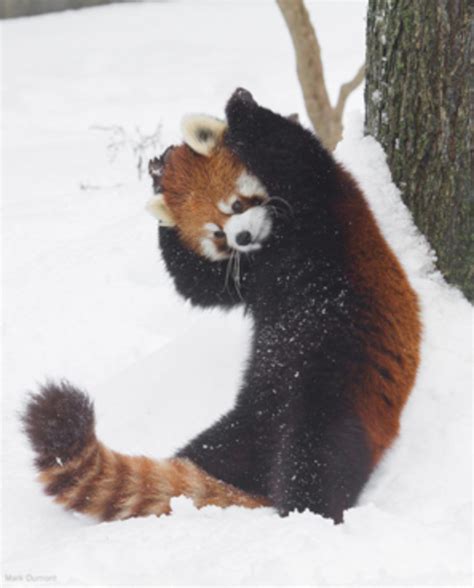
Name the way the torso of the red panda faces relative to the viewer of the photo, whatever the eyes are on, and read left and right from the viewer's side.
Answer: facing the viewer and to the left of the viewer

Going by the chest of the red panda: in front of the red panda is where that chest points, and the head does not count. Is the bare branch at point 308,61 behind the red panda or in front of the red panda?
behind
